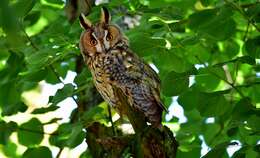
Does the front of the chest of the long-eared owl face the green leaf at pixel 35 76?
no

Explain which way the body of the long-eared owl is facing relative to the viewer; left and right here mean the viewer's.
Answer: facing the viewer and to the left of the viewer

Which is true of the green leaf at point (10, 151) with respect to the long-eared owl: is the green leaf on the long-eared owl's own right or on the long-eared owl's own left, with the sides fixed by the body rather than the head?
on the long-eared owl's own right

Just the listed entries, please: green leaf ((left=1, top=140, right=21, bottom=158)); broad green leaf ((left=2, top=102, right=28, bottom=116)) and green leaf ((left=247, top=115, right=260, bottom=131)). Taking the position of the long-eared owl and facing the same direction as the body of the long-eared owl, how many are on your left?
1

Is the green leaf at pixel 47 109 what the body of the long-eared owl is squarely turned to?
no

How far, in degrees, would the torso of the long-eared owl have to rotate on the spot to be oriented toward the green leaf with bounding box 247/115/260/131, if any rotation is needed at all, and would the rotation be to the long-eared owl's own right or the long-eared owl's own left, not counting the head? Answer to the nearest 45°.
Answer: approximately 90° to the long-eared owl's own left
